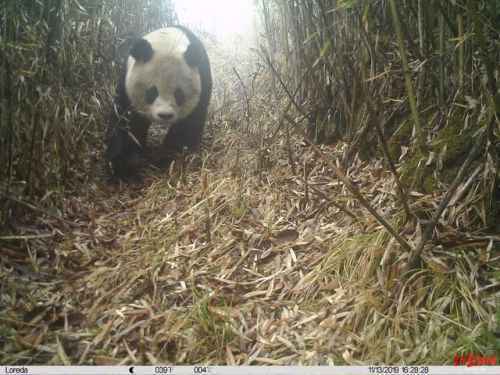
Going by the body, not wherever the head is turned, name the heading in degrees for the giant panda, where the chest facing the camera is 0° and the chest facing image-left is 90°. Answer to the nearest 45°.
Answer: approximately 0°
